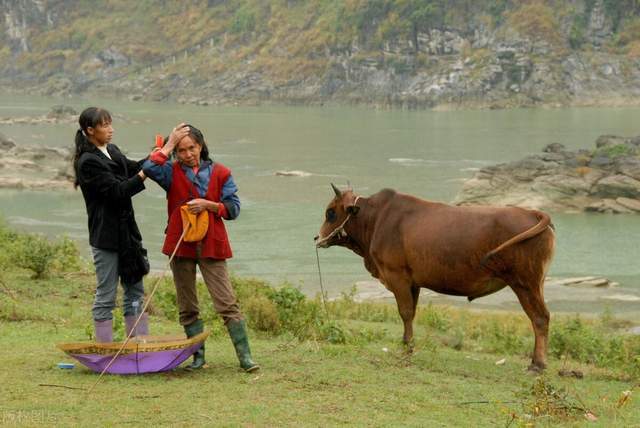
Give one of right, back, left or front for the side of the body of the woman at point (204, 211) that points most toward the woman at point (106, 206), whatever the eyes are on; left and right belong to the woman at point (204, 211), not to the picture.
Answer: right

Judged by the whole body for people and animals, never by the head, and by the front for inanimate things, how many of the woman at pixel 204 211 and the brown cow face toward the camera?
1

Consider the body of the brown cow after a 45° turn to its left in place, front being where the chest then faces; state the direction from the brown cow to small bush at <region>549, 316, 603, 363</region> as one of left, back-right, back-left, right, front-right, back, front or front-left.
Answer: back

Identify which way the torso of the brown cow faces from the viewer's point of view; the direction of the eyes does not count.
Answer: to the viewer's left

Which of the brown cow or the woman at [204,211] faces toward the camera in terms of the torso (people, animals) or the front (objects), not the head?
the woman

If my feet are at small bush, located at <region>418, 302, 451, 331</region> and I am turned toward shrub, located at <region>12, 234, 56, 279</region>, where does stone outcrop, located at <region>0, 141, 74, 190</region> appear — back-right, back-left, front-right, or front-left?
front-right

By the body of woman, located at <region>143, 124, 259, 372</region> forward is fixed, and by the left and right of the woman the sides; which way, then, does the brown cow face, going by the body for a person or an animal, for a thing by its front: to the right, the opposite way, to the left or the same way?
to the right

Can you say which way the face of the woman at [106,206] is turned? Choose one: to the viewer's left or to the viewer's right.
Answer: to the viewer's right

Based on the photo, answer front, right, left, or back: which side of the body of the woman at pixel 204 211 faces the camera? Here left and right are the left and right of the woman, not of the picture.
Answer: front

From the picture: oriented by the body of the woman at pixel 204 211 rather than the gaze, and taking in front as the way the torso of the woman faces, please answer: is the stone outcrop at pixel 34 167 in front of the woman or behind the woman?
behind
